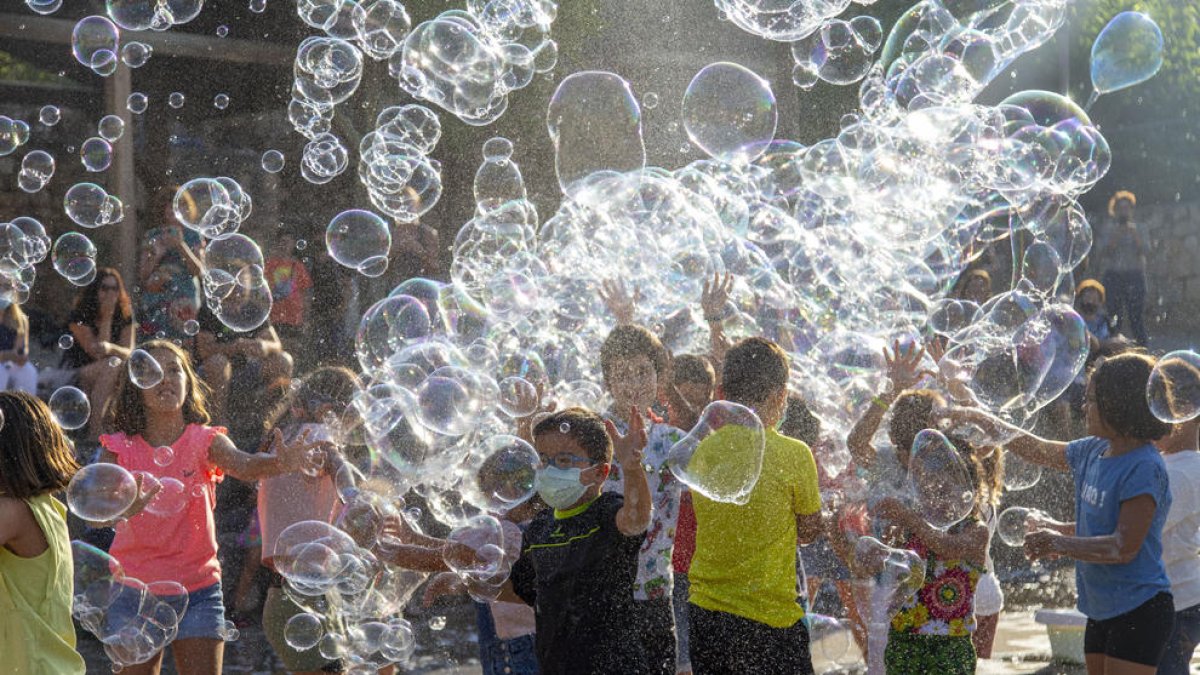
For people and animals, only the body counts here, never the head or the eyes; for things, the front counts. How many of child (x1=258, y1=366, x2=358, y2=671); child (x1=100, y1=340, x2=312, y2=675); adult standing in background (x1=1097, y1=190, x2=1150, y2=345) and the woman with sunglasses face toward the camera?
3

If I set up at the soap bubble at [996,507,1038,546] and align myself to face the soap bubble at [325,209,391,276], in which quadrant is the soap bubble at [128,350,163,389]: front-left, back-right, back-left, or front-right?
front-left

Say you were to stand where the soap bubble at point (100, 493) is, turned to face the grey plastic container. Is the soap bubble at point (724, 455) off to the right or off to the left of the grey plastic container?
right

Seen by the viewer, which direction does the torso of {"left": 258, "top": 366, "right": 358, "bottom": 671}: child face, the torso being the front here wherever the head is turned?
to the viewer's right

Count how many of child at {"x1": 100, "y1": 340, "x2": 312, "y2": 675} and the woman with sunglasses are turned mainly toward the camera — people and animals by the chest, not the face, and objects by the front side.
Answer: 2

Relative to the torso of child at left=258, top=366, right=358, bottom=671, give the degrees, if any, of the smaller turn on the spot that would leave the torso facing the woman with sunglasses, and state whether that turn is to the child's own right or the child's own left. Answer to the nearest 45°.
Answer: approximately 90° to the child's own left

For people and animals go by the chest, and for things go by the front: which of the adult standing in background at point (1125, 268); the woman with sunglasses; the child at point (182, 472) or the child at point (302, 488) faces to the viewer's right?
the child at point (302, 488)

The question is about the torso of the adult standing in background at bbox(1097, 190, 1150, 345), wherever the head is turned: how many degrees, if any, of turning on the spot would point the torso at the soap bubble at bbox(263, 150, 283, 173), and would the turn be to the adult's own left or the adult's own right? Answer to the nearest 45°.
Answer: approximately 45° to the adult's own right

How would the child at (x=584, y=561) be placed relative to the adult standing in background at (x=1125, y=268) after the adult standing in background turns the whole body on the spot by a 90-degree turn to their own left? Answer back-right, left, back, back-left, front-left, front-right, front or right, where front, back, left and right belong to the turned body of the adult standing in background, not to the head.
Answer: right

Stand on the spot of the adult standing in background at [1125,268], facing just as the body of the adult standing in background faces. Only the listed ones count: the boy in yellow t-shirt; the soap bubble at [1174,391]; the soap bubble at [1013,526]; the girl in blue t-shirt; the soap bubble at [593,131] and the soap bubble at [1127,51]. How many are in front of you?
6

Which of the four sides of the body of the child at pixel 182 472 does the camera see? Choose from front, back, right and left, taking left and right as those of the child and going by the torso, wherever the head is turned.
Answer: front

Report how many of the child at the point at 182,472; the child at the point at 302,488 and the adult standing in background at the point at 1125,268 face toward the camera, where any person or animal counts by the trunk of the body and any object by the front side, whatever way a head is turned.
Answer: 2

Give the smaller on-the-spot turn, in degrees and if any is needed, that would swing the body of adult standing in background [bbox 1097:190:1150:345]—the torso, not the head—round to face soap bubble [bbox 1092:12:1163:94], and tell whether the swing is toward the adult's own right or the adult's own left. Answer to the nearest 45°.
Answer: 0° — they already face it
